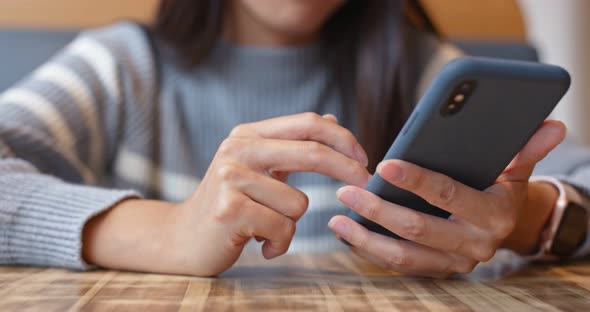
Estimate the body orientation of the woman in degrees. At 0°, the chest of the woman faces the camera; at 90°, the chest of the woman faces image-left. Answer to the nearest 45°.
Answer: approximately 0°
